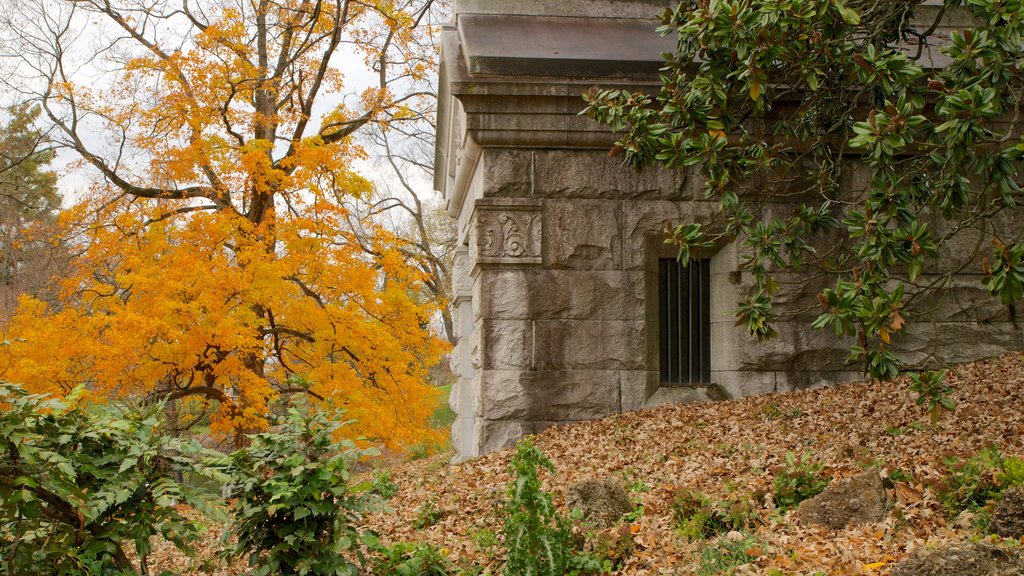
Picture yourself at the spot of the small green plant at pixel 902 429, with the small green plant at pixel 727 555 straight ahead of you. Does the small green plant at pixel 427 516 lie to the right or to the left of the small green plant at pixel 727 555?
right

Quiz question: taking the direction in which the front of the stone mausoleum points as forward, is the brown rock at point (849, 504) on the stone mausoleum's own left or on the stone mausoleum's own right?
on the stone mausoleum's own left
